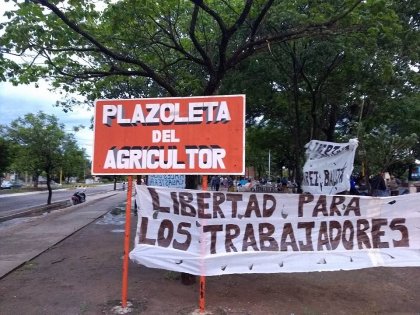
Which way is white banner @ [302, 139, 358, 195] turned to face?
toward the camera

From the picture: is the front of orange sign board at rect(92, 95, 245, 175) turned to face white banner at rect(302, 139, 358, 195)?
no

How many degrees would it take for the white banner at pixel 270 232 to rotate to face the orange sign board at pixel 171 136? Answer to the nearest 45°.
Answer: approximately 90° to its right

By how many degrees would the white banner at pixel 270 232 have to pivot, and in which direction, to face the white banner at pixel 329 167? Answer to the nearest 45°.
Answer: approximately 180°

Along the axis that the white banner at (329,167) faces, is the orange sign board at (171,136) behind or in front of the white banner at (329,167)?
in front

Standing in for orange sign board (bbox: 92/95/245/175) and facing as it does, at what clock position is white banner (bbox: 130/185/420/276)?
The white banner is roughly at 9 o'clock from the orange sign board.

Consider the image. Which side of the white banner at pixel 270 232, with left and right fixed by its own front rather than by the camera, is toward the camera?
front

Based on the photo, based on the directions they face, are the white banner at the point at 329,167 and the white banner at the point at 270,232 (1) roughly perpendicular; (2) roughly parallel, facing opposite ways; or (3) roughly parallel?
roughly parallel

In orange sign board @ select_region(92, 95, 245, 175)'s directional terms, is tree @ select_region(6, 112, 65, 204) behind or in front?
behind

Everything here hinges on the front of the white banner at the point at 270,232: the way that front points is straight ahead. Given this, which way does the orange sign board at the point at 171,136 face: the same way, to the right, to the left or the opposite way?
the same way

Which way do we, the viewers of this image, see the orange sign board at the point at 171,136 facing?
facing the viewer

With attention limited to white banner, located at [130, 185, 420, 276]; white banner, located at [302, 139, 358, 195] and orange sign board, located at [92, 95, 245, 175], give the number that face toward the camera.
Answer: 3
